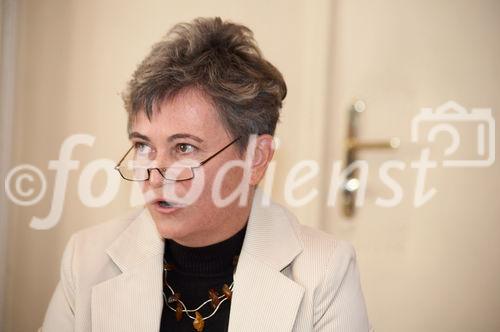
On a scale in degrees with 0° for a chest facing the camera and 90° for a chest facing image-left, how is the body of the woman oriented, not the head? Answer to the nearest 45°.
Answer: approximately 0°

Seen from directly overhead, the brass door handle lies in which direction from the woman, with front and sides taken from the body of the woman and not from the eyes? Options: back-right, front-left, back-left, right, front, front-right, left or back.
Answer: back-left
